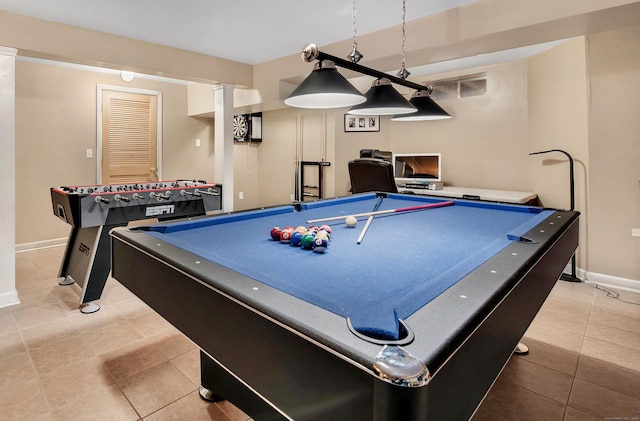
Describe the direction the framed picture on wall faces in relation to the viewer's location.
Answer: facing the viewer

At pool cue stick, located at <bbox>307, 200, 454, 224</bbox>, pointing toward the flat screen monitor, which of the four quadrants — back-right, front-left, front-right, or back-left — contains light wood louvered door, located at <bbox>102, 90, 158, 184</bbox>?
front-left

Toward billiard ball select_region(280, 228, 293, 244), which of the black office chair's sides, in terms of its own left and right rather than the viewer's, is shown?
back

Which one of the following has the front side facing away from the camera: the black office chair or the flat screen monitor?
the black office chair

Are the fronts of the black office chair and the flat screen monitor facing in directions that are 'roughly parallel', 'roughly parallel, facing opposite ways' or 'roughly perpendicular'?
roughly parallel, facing opposite ways

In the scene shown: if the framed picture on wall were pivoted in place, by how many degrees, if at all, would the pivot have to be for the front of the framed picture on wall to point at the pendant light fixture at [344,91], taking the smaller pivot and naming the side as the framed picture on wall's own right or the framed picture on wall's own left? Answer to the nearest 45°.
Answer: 0° — it already faces it

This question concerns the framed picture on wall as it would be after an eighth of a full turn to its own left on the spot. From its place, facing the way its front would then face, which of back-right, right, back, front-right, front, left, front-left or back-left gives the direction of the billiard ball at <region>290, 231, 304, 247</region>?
front-right

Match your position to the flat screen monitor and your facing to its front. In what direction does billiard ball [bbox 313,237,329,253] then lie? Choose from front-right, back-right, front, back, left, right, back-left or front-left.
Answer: front

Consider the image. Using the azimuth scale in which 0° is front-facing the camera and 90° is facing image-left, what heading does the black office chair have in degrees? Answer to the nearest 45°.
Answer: approximately 180°

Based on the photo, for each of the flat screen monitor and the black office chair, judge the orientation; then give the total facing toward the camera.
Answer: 1

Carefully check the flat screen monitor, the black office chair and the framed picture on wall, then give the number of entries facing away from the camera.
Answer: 1

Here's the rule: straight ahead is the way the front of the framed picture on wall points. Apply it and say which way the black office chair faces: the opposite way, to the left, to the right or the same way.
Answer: the opposite way

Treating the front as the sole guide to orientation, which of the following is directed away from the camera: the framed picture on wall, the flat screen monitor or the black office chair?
the black office chair

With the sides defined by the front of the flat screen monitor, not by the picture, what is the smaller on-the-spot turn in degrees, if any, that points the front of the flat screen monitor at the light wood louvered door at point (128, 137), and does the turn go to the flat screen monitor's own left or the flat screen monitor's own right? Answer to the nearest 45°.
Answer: approximately 90° to the flat screen monitor's own right

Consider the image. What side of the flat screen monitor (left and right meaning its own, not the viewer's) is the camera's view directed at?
front

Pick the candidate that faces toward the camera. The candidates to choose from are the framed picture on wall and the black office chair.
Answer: the framed picture on wall

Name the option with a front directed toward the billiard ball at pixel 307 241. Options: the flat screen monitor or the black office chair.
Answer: the flat screen monitor

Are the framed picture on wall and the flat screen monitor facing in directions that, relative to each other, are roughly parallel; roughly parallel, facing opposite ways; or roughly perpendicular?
roughly parallel
